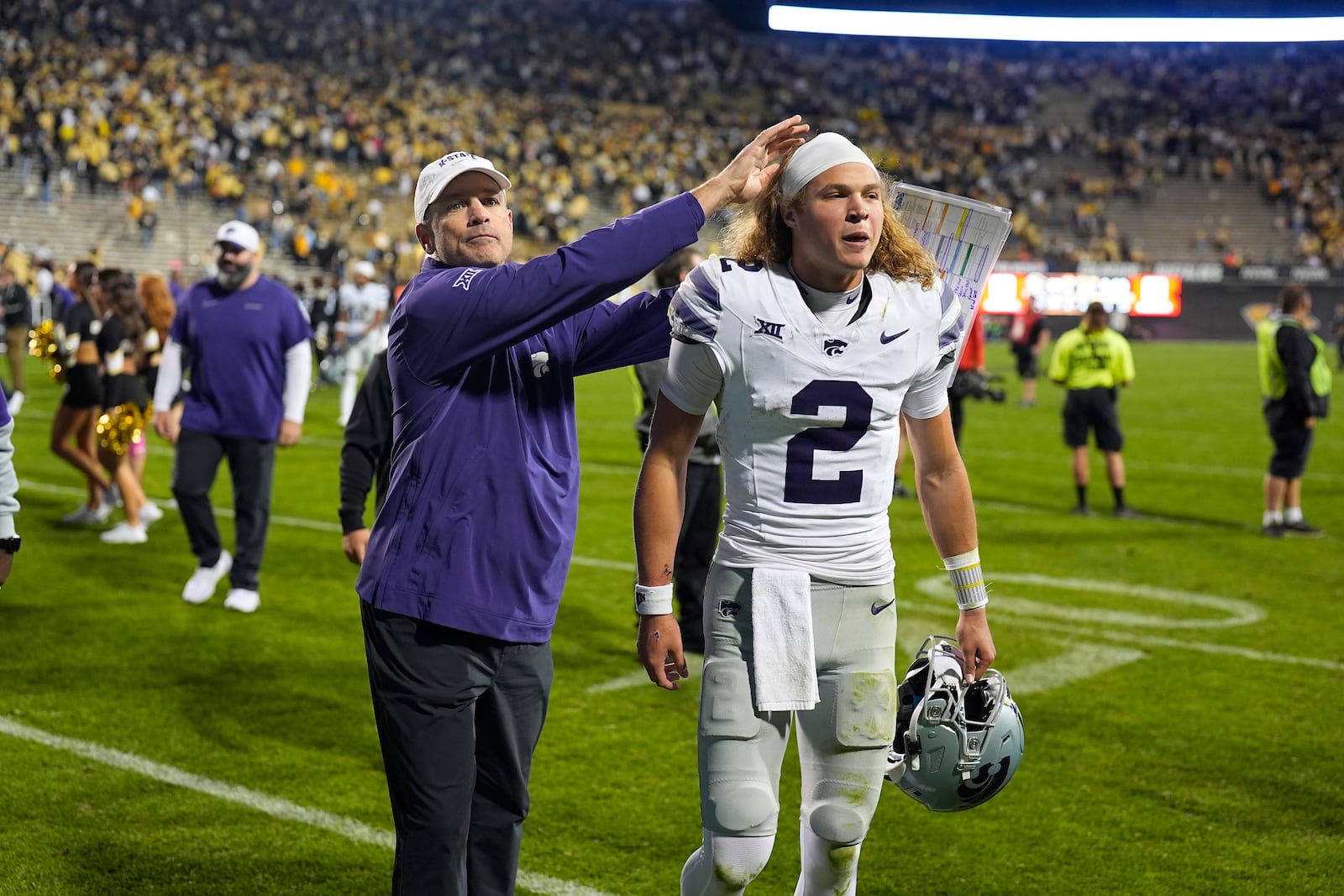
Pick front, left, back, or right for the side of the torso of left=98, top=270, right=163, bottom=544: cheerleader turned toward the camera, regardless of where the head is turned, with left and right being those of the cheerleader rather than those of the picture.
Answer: left

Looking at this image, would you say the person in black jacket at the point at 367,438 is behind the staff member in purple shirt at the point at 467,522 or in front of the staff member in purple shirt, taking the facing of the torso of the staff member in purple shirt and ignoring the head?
behind

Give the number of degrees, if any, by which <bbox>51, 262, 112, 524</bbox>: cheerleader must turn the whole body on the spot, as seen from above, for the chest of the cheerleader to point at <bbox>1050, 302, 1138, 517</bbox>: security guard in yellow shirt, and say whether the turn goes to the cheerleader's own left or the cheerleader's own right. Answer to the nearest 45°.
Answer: approximately 180°

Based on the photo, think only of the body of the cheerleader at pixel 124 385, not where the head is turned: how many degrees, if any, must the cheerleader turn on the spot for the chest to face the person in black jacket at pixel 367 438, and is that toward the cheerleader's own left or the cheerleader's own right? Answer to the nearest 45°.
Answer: approximately 90° to the cheerleader's own left

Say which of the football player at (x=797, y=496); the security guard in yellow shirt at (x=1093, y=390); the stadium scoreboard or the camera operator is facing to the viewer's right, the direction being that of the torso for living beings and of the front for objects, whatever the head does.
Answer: the camera operator

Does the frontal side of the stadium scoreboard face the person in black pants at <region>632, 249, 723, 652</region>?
yes

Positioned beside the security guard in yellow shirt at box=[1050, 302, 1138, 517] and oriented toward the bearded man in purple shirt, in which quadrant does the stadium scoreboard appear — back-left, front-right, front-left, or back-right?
back-right

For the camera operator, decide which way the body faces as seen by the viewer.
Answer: to the viewer's right

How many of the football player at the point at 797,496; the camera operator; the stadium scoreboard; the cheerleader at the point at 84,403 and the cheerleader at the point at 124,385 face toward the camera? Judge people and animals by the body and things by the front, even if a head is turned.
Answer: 2

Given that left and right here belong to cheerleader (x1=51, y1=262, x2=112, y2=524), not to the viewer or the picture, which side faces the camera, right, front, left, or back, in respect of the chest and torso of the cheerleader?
left

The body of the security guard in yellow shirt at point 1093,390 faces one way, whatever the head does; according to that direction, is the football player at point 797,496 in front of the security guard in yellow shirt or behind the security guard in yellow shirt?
behind

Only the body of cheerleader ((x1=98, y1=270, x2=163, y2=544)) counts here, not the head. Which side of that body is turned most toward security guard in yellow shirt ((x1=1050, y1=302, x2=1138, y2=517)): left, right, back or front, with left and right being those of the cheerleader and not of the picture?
back

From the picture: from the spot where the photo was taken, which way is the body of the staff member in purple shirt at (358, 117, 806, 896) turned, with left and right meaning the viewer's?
facing the viewer and to the right of the viewer

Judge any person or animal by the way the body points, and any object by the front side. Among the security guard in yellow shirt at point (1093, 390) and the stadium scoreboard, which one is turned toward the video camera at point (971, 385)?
the stadium scoreboard

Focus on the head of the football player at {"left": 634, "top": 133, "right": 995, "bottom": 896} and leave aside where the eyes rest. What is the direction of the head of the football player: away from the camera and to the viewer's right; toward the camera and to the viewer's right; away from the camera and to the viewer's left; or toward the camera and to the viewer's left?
toward the camera and to the viewer's right

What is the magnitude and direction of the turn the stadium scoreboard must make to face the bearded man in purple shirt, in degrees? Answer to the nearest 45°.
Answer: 0° — it already faces them

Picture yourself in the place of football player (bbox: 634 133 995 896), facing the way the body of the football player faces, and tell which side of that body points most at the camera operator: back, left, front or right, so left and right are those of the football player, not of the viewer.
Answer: back

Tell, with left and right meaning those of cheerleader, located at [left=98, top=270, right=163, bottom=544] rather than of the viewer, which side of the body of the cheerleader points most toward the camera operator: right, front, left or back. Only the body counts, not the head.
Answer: back
